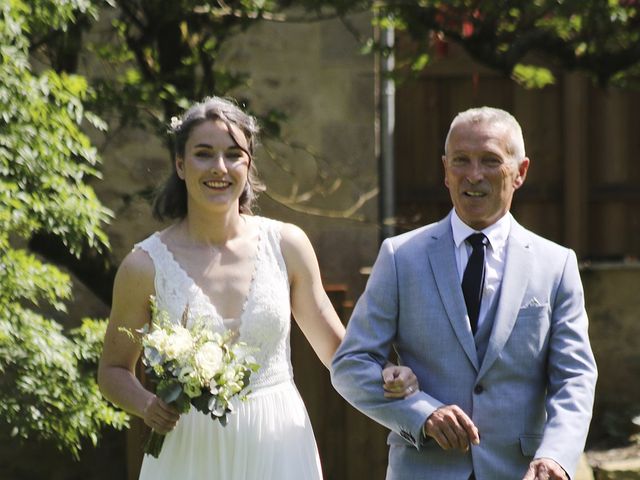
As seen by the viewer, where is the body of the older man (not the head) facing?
toward the camera

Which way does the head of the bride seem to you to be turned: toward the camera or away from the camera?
toward the camera

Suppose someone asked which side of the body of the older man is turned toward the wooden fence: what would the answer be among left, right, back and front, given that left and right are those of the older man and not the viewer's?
back

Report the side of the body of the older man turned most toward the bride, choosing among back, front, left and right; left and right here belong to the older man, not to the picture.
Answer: right
